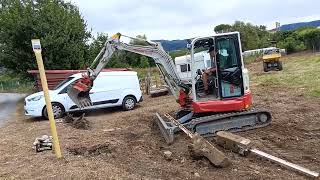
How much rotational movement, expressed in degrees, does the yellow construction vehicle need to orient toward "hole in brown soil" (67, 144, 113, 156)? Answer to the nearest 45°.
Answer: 0° — it already faces it

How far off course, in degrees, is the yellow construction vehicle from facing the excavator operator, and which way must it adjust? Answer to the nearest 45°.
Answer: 0° — it already faces them

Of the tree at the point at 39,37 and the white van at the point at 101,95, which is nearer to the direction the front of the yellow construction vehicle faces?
the white van

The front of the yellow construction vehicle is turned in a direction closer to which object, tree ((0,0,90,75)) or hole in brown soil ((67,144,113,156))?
the hole in brown soil

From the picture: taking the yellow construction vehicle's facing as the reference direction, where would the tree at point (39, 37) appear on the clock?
The tree is roughly at 2 o'clock from the yellow construction vehicle.

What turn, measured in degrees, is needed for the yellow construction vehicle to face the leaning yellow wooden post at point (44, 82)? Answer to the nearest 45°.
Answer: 0° — it already faces it

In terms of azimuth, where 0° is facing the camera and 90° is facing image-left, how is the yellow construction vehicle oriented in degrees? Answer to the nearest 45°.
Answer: approximately 0°
